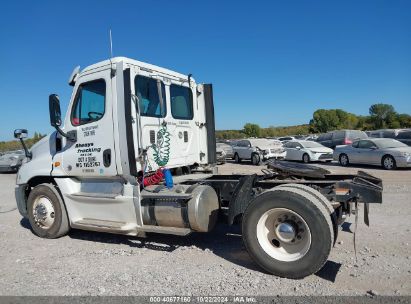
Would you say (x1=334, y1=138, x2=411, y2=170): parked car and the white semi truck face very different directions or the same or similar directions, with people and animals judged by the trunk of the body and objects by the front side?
very different directions

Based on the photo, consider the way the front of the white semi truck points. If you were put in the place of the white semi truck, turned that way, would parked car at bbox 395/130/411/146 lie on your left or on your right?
on your right

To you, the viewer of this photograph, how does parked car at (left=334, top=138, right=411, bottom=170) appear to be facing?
facing the viewer and to the right of the viewer
